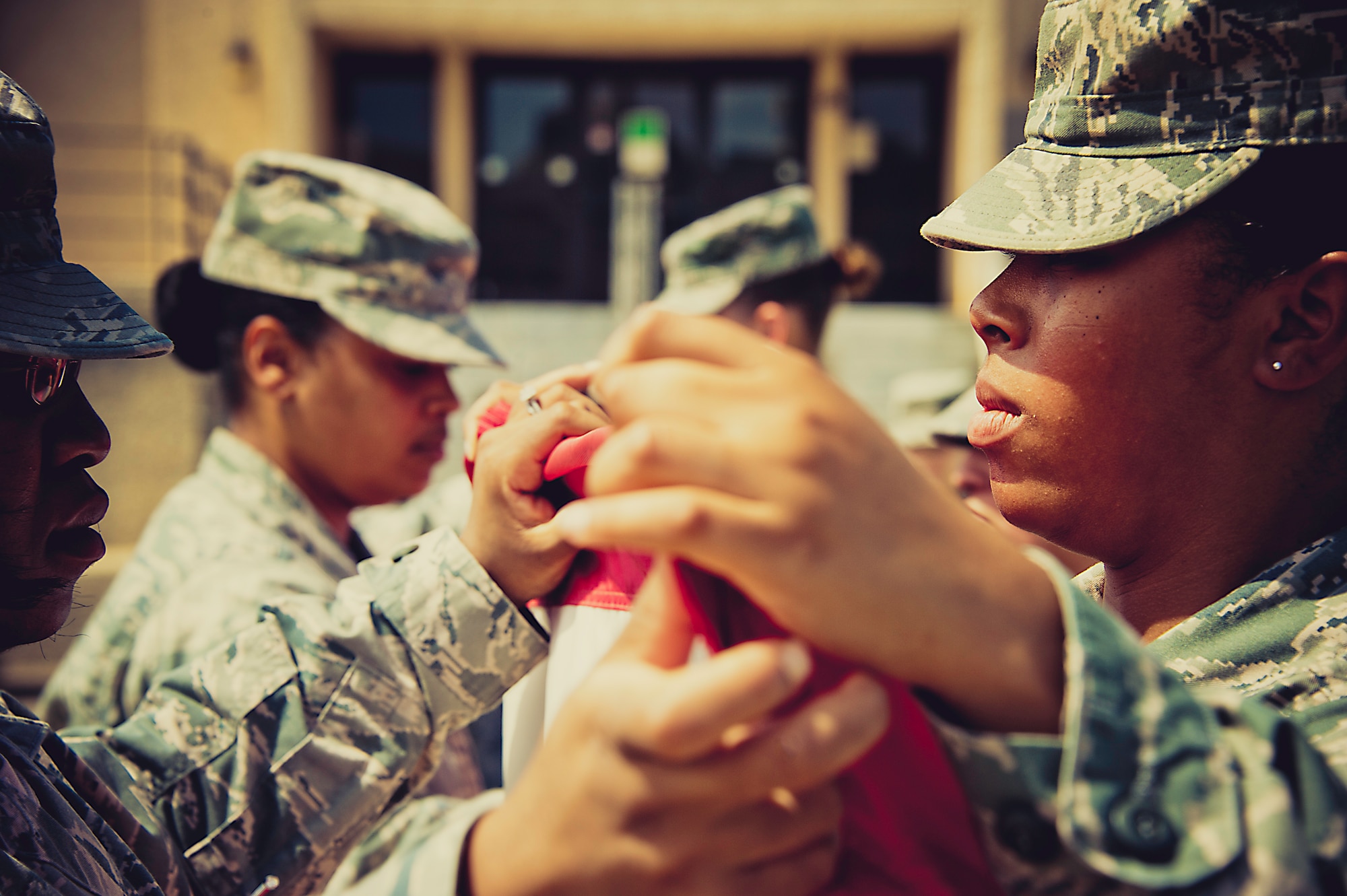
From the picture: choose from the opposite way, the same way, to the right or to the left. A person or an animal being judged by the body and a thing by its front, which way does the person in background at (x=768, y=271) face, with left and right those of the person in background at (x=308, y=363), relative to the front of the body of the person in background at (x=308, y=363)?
the opposite way

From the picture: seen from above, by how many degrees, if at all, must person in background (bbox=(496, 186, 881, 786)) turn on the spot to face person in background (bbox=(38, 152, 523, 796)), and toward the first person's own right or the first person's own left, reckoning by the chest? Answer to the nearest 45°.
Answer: approximately 45° to the first person's own left

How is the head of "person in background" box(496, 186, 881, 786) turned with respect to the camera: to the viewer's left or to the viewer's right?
to the viewer's left

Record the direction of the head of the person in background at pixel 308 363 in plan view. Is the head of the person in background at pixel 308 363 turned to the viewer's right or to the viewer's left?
to the viewer's right

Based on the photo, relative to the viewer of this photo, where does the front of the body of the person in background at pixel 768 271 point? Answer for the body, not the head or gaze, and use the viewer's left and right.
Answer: facing to the left of the viewer

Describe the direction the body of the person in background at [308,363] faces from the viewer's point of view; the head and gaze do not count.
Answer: to the viewer's right

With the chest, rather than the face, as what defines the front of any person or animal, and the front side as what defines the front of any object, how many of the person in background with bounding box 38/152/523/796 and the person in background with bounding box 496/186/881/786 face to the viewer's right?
1
